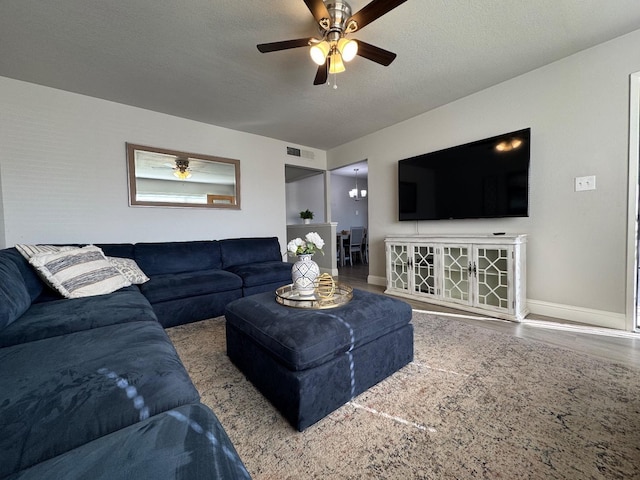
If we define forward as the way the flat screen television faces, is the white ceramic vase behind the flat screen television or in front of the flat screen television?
in front

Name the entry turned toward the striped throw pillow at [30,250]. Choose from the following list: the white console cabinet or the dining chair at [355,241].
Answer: the white console cabinet

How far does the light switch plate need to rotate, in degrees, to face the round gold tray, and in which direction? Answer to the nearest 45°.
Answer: approximately 45° to its right

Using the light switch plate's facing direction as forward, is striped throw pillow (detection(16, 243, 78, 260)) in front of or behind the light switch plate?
in front

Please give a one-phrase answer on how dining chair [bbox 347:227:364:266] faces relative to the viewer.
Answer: facing away from the viewer and to the left of the viewer

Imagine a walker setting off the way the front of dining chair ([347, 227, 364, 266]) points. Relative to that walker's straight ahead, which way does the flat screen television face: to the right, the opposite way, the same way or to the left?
to the left

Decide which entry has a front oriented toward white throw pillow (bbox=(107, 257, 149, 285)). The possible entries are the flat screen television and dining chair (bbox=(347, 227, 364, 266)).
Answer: the flat screen television

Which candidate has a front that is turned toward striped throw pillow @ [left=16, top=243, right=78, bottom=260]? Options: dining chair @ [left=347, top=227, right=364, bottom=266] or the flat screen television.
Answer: the flat screen television

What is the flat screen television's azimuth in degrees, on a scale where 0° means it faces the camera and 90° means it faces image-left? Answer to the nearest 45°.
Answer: approximately 45°

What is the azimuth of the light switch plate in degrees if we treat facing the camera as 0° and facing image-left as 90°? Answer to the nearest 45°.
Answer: approximately 0°
